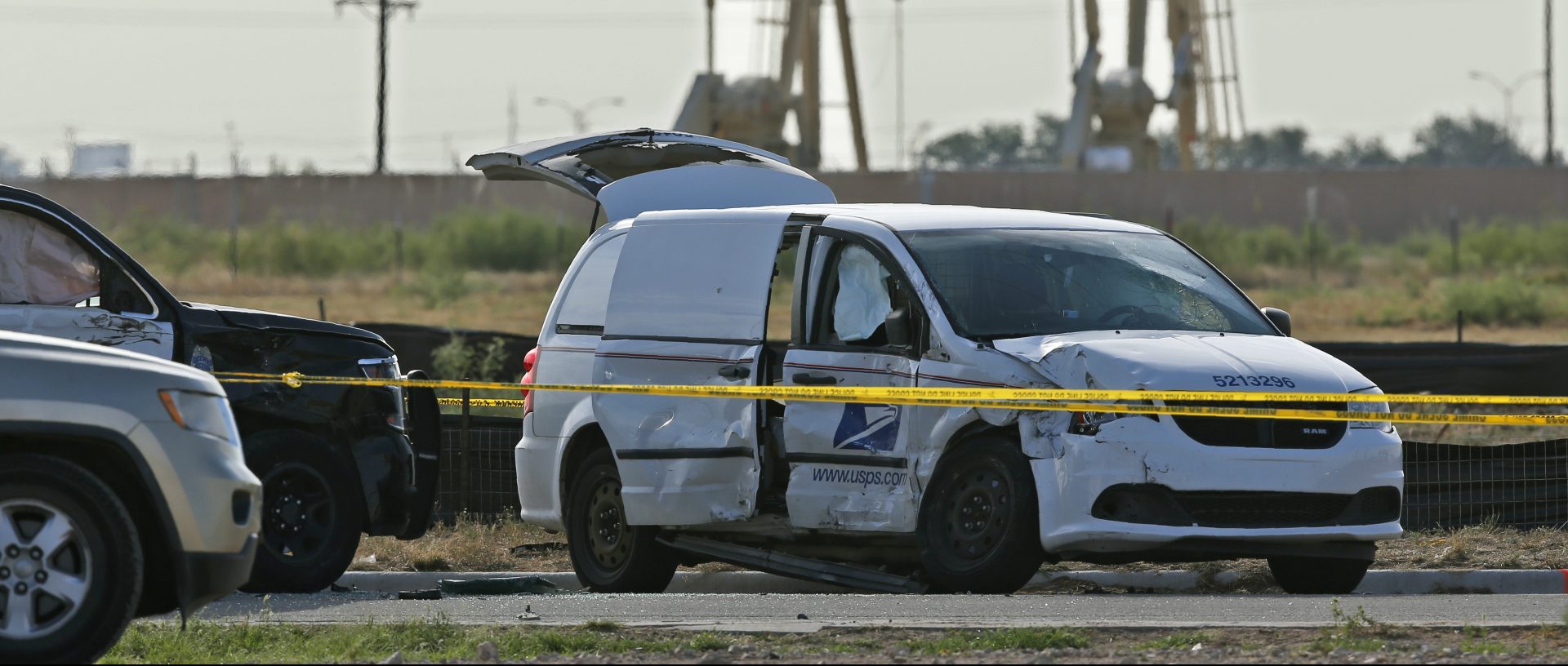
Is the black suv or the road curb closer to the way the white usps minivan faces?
the road curb

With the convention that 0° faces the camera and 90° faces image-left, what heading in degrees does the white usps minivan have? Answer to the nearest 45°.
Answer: approximately 315°

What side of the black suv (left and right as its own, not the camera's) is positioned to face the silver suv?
right

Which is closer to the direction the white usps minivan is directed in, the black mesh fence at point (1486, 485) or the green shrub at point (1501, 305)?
the black mesh fence

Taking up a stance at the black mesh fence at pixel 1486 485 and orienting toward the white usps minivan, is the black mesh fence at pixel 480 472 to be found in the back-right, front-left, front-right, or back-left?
front-right

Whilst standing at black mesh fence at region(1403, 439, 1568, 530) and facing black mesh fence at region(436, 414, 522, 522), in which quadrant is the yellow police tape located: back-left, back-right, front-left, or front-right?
front-left

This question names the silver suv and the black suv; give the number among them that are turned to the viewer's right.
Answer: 2

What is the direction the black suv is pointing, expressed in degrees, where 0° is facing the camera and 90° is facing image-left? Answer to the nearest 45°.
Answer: approximately 270°

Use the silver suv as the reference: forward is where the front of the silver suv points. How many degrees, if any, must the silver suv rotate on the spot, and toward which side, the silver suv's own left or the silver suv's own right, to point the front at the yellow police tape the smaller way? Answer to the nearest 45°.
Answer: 0° — it already faces it

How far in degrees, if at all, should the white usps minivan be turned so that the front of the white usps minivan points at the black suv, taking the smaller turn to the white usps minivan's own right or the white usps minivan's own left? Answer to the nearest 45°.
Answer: approximately 135° to the white usps minivan's own right

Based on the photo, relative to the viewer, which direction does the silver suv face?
to the viewer's right

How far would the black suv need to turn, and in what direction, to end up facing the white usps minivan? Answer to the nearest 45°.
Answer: approximately 45° to its right
